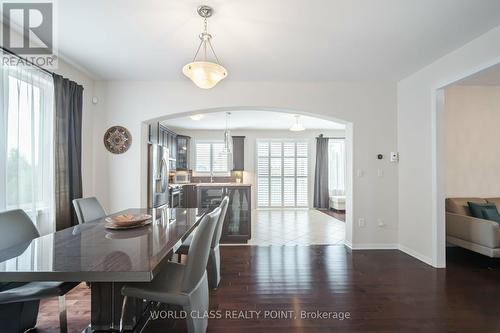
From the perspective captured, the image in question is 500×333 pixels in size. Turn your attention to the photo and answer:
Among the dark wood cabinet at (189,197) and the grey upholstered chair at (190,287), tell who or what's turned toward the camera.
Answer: the dark wood cabinet

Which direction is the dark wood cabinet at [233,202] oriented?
toward the camera

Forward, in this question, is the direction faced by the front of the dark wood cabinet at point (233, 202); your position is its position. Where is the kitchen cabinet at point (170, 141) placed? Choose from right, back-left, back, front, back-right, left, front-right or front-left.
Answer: back-right

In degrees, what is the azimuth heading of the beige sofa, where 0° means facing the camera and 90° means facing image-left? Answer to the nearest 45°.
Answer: approximately 315°

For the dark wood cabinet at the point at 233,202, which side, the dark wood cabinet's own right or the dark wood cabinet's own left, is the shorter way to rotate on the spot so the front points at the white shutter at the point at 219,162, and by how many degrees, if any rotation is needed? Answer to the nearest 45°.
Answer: approximately 180°

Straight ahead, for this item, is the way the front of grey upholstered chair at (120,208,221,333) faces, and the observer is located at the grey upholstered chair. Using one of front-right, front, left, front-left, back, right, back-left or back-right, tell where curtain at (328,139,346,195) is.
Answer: back-right

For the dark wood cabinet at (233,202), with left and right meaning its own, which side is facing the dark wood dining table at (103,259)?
front

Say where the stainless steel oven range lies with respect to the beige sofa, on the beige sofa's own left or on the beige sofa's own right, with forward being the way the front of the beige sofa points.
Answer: on the beige sofa's own right

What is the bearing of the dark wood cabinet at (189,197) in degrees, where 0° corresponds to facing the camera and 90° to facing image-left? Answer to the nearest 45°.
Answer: approximately 0°

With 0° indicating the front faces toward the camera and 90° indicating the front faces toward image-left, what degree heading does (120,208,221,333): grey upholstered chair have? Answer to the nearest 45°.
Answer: approximately 90°

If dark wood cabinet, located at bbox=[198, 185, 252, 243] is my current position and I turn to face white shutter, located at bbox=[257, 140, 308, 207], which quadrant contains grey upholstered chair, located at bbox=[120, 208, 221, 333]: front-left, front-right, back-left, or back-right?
back-right

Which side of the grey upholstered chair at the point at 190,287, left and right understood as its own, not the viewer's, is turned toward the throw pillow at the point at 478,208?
back

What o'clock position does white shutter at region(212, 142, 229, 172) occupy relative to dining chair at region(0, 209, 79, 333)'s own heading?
The white shutter is roughly at 9 o'clock from the dining chair.

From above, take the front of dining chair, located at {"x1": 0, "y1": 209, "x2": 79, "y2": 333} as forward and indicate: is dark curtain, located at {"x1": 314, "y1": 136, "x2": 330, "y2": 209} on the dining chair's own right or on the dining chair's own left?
on the dining chair's own left

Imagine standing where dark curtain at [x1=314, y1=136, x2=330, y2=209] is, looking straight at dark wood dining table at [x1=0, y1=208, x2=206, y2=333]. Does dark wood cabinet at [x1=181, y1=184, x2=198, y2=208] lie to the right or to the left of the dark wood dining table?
right
